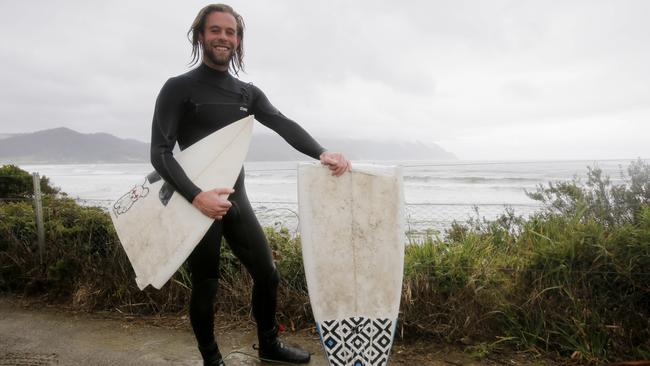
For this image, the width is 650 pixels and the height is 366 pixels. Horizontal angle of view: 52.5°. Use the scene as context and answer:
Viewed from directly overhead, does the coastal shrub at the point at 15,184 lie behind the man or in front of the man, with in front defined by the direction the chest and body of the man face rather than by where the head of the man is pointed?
behind

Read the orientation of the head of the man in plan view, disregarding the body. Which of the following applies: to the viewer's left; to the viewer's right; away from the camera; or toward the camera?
toward the camera

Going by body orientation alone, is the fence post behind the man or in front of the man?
behind

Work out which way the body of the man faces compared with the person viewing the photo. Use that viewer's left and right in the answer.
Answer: facing the viewer and to the right of the viewer
